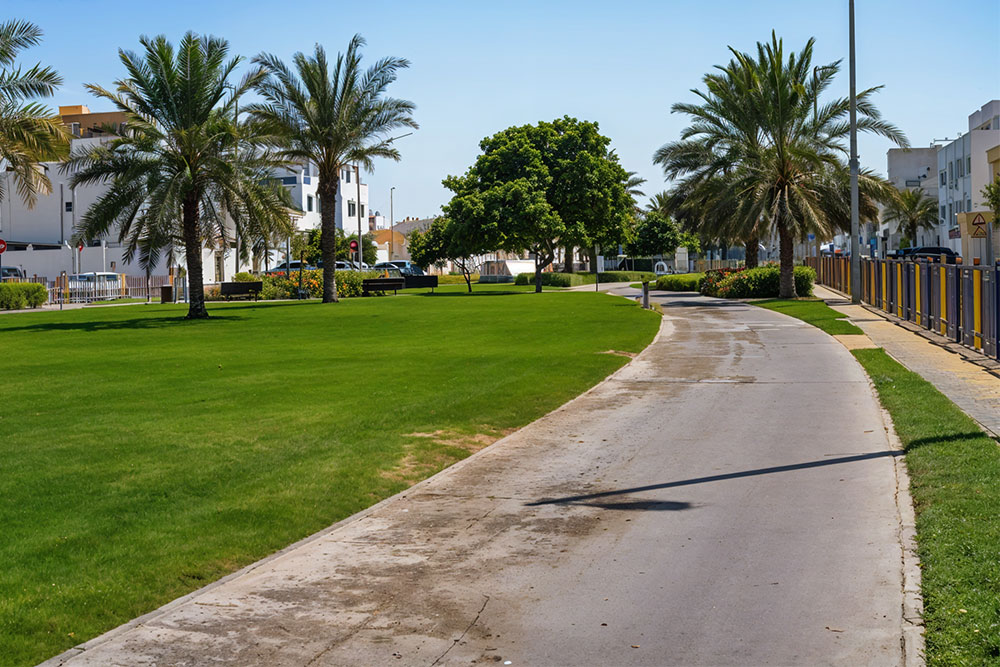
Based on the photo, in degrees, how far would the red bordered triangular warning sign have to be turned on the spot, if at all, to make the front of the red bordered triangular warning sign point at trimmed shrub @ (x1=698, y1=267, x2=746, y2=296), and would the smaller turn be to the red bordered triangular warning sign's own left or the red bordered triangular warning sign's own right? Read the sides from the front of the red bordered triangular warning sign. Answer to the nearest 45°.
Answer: approximately 135° to the red bordered triangular warning sign's own right

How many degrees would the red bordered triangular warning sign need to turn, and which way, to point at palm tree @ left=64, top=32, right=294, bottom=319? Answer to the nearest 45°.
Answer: approximately 90° to its right

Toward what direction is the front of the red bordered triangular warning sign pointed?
toward the camera

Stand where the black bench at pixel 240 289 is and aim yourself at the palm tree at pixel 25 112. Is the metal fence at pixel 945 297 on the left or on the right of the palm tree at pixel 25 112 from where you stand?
left

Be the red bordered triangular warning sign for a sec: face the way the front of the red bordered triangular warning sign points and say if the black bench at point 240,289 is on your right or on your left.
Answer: on your right

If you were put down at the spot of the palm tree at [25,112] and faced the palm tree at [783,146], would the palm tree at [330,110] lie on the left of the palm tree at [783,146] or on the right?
left

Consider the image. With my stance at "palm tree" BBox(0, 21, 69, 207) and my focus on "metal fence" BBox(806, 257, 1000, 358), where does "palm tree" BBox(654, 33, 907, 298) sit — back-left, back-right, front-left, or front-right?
front-left

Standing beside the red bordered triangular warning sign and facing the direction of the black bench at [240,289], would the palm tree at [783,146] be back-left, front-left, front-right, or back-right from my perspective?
front-right

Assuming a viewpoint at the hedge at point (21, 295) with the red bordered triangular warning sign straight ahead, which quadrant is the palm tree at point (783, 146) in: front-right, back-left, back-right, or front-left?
front-left

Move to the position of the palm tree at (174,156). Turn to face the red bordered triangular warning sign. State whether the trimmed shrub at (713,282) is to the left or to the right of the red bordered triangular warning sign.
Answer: left
